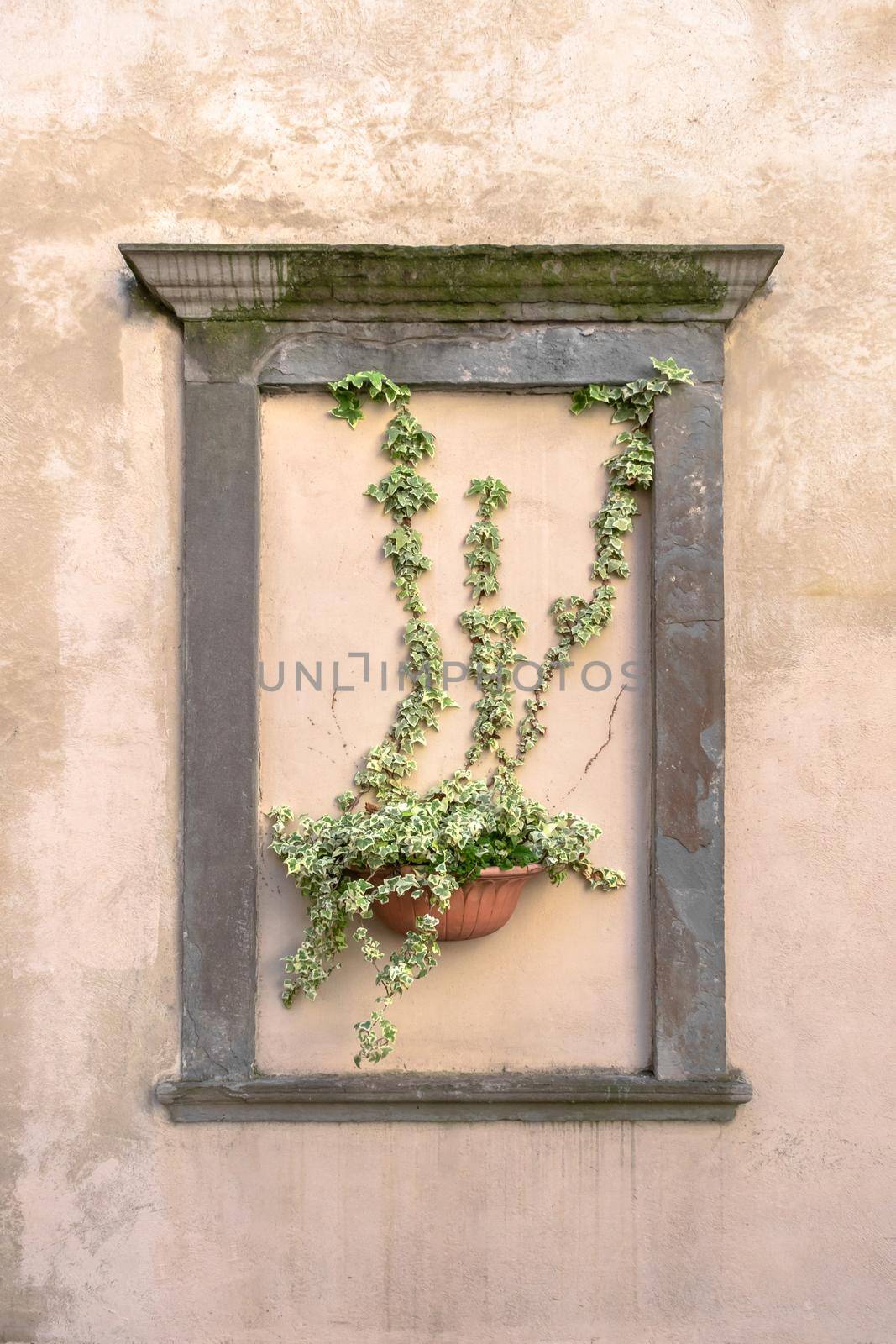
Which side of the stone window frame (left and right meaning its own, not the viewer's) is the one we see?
front
